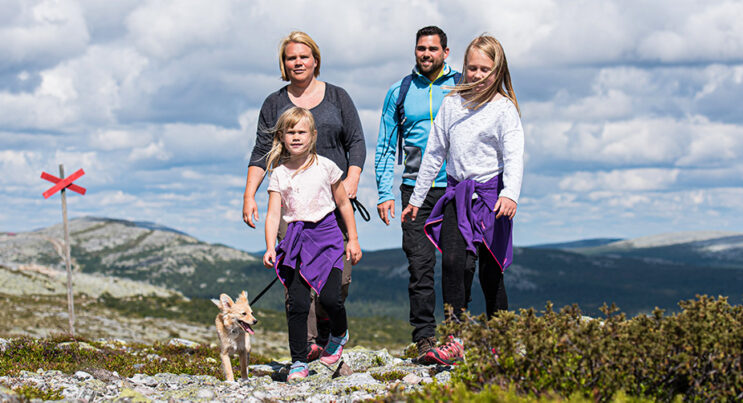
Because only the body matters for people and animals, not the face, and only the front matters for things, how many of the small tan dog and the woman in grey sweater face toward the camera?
2

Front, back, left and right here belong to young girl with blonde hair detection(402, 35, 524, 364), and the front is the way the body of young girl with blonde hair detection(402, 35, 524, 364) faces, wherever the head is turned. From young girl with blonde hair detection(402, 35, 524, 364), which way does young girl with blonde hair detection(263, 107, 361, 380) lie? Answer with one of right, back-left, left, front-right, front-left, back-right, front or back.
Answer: front-right

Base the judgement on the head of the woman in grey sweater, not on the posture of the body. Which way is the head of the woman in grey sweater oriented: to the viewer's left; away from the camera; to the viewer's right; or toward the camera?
toward the camera

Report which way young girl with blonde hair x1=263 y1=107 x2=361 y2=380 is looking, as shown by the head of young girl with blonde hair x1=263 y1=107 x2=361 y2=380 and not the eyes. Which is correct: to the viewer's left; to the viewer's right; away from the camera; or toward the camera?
toward the camera

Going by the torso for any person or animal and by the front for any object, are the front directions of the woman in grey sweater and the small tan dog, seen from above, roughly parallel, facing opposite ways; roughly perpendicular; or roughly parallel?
roughly parallel

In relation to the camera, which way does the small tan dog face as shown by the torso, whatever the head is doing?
toward the camera

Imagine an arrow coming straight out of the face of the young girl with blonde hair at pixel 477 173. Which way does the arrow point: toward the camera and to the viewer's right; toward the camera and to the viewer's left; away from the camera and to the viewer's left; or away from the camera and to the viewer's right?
toward the camera and to the viewer's left

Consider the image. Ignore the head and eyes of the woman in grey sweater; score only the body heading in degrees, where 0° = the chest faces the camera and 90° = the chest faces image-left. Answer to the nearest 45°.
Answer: approximately 0°

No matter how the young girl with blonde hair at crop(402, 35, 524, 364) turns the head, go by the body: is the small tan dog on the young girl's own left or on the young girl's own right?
on the young girl's own right

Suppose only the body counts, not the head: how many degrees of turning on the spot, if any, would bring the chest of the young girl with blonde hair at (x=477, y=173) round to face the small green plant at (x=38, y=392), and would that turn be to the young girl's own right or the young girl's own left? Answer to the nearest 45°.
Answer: approximately 45° to the young girl's own right
